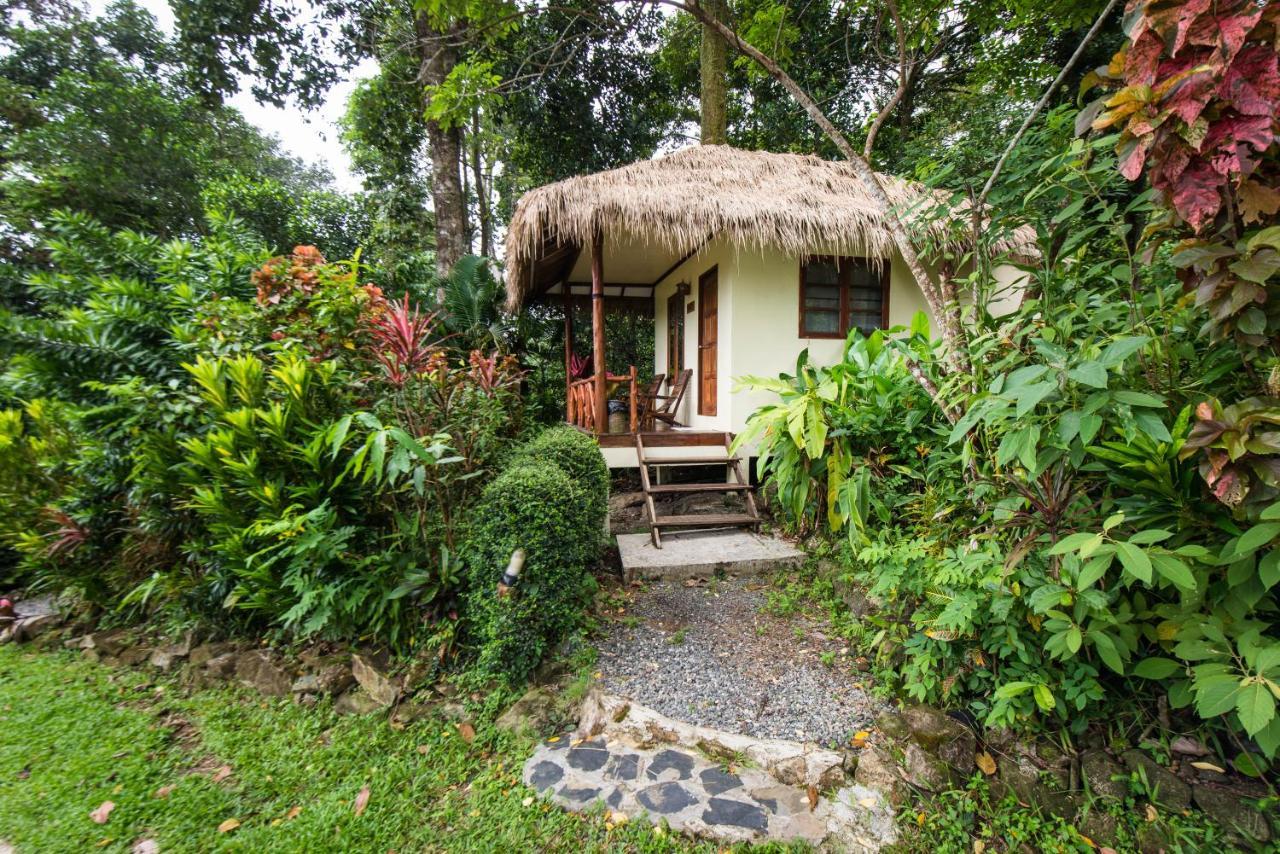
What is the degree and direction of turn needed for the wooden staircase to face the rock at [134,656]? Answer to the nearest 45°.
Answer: approximately 45° to its right

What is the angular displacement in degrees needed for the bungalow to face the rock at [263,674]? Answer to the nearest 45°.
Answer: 0° — it already faces it

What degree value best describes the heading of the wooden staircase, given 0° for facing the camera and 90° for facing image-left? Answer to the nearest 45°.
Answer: approximately 0°

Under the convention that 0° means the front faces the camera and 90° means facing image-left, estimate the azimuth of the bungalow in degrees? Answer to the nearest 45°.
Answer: approximately 45°

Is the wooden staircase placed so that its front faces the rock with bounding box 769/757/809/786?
yes

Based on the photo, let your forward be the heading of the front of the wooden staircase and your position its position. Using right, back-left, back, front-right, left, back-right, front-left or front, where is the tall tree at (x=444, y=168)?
back-right

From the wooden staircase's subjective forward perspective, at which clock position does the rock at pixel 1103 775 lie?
The rock is roughly at 11 o'clock from the wooden staircase.

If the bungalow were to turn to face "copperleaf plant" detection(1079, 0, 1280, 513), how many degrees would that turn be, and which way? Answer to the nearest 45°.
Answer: approximately 45° to its left

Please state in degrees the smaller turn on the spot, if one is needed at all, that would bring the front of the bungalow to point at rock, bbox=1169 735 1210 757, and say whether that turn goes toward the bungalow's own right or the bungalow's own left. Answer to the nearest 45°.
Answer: approximately 90° to the bungalow's own left

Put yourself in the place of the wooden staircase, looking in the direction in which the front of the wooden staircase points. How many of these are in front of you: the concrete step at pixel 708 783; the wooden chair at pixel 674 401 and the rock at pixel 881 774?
2
